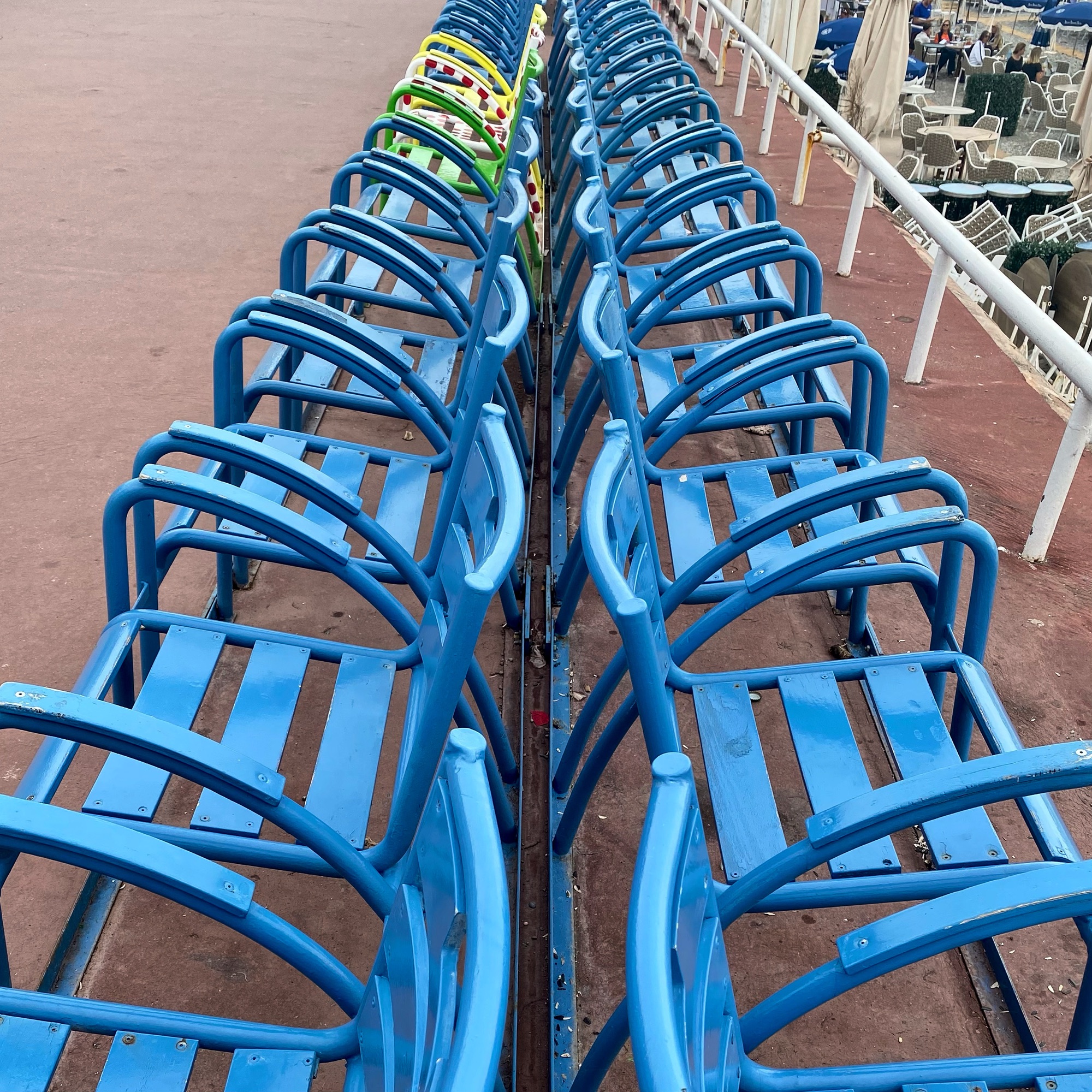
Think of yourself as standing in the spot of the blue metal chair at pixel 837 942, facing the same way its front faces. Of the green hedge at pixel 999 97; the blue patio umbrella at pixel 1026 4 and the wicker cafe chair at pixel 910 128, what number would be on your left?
3

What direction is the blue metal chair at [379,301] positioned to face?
to the viewer's left

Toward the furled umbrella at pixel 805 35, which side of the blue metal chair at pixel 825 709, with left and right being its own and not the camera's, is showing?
left

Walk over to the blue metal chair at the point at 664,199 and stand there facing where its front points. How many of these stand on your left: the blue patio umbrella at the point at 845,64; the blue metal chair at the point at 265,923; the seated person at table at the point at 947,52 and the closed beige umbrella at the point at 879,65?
3

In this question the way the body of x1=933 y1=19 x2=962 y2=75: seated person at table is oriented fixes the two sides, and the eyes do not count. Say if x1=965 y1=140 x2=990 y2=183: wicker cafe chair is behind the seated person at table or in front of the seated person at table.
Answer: in front

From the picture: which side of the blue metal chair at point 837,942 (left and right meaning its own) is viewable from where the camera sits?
right

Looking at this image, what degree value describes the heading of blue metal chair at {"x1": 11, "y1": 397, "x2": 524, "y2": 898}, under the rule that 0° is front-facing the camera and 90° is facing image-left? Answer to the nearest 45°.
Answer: approximately 90°

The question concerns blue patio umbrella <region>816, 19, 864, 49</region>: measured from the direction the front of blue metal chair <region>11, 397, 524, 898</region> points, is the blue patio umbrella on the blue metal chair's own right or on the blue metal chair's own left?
on the blue metal chair's own right

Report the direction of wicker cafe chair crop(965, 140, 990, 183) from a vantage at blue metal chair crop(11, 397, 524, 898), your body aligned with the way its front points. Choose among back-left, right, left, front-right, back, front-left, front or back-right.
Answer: back-right

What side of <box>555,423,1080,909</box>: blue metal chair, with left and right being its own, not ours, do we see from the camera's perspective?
right

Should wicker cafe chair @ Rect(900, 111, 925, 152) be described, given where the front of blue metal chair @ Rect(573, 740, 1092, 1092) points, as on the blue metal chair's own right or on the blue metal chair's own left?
on the blue metal chair's own left

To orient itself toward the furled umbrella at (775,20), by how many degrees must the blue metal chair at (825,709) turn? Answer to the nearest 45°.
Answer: approximately 90° to its left

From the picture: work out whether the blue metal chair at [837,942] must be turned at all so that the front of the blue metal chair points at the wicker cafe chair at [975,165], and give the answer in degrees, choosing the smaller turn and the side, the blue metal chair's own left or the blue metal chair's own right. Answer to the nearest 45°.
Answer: approximately 90° to the blue metal chair's own left

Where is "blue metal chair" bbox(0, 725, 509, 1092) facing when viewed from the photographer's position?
facing to the left of the viewer
